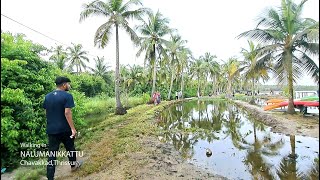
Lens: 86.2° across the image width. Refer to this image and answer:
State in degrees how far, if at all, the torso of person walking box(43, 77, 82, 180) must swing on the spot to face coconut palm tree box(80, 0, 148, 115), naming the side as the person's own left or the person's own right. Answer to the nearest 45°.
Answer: approximately 45° to the person's own left

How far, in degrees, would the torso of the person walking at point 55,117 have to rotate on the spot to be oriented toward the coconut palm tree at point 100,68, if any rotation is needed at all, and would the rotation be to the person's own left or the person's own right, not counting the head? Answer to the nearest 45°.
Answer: approximately 45° to the person's own left

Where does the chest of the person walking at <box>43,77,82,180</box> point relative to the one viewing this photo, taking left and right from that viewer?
facing away from the viewer and to the right of the viewer

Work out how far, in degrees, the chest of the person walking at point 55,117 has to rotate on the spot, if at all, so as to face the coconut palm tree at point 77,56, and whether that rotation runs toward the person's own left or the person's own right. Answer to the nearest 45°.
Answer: approximately 45° to the person's own left
